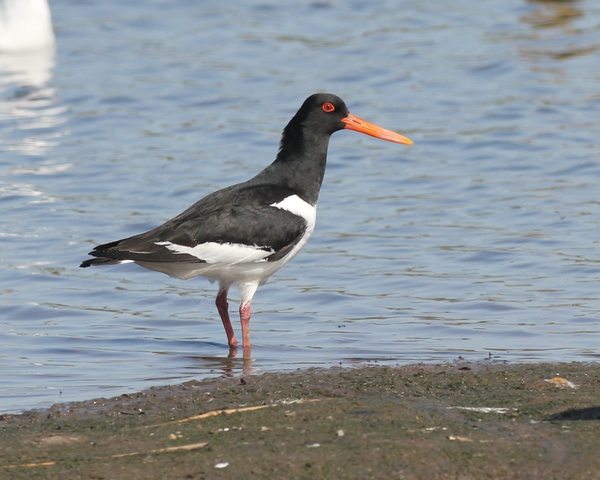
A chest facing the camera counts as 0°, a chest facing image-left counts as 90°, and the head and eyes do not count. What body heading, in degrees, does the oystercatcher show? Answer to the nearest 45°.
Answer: approximately 270°

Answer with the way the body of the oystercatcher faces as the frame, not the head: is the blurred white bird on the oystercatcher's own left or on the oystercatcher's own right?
on the oystercatcher's own left
